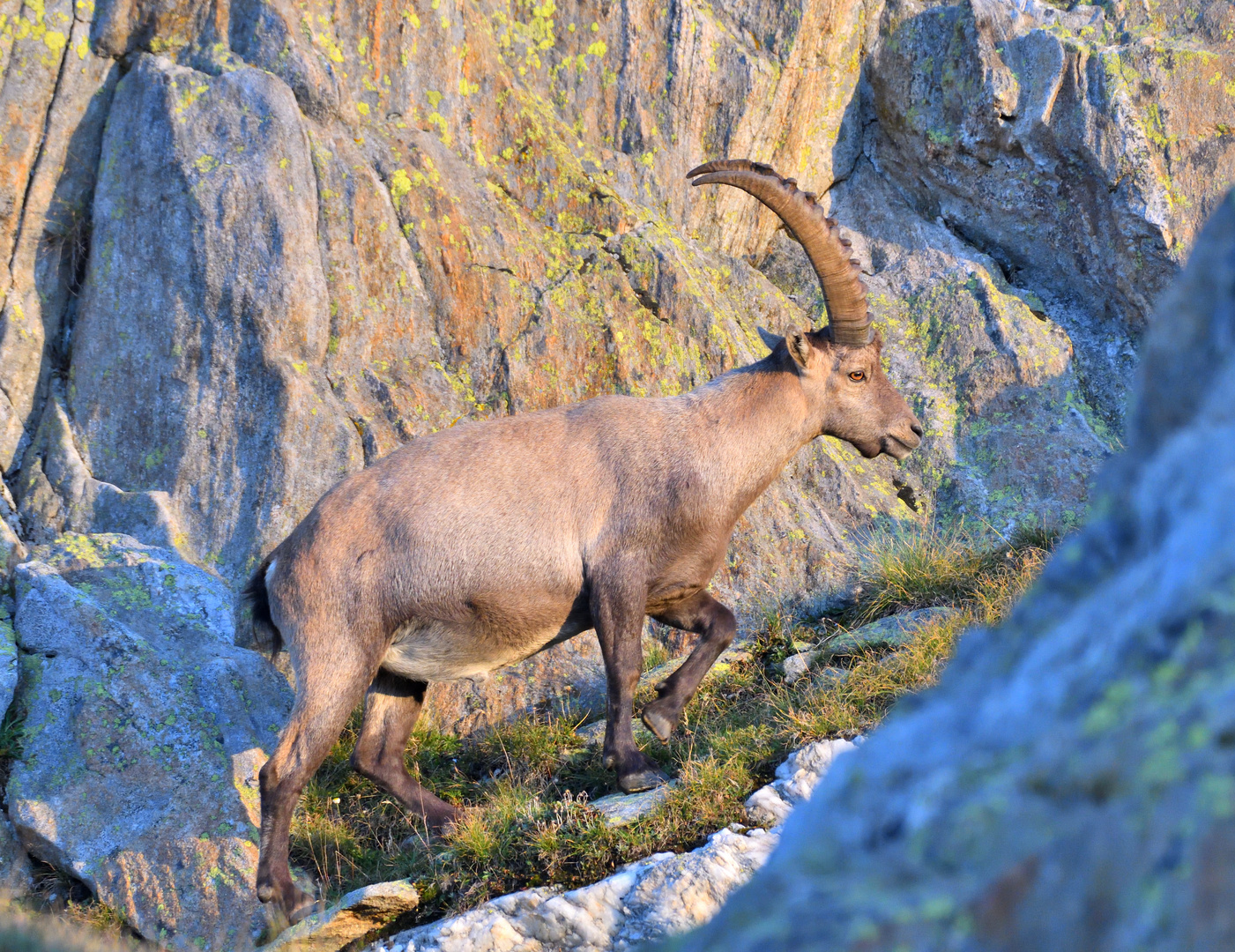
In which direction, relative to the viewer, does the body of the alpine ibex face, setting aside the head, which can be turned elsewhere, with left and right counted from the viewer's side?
facing to the right of the viewer
